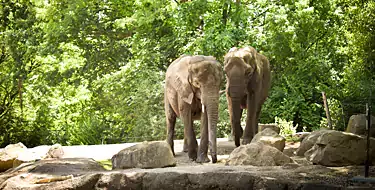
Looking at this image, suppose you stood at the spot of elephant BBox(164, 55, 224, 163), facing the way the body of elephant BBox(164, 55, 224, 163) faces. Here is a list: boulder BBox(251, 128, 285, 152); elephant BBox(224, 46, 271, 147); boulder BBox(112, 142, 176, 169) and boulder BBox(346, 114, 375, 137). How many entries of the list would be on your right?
1

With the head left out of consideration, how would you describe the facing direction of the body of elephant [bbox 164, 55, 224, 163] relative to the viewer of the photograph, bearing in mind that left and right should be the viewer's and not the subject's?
facing the viewer and to the right of the viewer

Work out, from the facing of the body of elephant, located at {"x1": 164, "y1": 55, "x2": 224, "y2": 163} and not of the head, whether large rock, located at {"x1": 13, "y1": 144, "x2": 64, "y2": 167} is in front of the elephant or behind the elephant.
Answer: behind

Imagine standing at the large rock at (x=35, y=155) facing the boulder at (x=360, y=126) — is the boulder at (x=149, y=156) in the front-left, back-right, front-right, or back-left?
front-right

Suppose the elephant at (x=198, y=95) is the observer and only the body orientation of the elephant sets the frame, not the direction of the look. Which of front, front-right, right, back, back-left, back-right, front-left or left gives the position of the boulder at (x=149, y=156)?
right

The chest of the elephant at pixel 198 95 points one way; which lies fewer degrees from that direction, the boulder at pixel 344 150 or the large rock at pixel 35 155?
the boulder

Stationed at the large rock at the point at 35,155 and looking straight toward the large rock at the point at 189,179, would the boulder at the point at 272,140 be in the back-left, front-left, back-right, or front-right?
front-left

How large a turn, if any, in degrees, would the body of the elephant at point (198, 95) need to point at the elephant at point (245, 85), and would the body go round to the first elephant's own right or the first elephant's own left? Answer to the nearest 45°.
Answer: approximately 90° to the first elephant's own left

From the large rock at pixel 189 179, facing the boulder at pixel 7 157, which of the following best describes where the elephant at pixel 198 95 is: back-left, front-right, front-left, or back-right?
front-right

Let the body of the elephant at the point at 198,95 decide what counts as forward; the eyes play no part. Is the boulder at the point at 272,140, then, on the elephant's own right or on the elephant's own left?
on the elephant's own left
